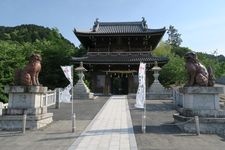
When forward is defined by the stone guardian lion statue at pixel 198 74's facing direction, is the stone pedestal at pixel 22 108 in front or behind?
in front

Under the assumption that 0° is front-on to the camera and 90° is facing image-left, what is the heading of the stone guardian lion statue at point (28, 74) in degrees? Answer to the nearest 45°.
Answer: approximately 270°

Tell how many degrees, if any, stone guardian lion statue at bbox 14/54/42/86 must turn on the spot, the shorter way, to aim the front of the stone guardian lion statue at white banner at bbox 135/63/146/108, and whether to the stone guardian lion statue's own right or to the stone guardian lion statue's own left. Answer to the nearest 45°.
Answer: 0° — it already faces it

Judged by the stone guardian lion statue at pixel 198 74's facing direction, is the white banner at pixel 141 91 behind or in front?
in front

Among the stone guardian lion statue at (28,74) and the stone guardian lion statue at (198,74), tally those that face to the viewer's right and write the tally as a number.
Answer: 1

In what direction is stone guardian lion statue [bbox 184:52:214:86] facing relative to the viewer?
to the viewer's left

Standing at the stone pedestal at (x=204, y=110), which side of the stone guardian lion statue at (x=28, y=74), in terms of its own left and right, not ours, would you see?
front

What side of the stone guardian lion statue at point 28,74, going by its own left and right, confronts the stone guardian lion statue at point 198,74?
front
